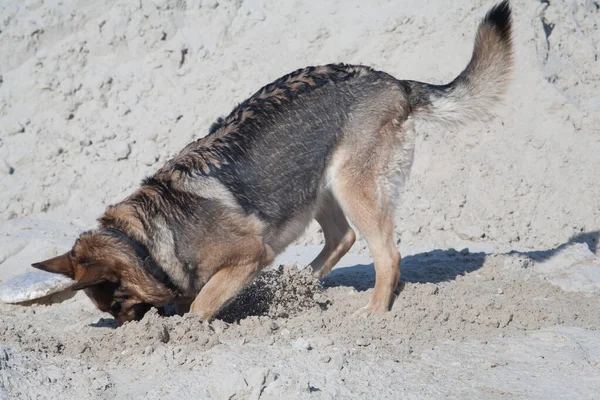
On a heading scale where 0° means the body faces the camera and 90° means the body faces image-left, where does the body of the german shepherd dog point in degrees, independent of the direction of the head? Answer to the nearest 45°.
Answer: approximately 90°
